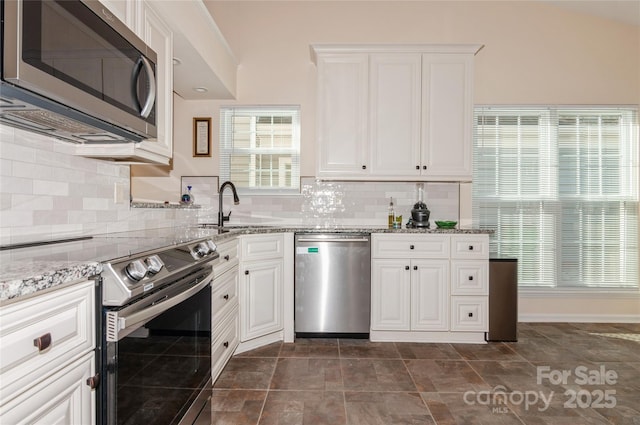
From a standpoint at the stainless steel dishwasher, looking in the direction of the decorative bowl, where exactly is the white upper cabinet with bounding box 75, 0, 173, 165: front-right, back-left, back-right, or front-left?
back-right

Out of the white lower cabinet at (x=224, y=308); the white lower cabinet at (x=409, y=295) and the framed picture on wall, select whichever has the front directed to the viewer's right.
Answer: the white lower cabinet at (x=224, y=308)

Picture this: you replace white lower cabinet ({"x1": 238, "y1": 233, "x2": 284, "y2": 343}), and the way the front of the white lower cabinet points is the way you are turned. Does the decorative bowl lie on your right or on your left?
on your left

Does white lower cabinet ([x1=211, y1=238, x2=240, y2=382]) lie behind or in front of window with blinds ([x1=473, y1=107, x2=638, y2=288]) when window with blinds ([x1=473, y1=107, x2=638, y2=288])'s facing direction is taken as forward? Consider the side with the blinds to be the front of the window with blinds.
in front

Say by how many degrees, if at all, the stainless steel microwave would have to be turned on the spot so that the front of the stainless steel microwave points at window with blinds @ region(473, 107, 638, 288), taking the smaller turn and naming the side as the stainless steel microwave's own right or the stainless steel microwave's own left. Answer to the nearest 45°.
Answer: approximately 45° to the stainless steel microwave's own left

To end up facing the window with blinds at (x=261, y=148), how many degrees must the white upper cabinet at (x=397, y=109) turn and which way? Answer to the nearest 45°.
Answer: approximately 90° to its right

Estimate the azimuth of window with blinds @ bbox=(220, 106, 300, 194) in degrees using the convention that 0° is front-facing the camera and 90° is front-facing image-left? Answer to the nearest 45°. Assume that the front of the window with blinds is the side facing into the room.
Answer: approximately 0°

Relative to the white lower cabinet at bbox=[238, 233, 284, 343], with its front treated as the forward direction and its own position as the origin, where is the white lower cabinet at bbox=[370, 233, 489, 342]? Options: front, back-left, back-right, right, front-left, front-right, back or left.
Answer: front-left

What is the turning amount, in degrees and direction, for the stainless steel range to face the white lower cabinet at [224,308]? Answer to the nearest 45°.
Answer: approximately 135° to its left

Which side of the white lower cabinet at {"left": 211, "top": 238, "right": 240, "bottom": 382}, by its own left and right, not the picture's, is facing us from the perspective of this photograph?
right
